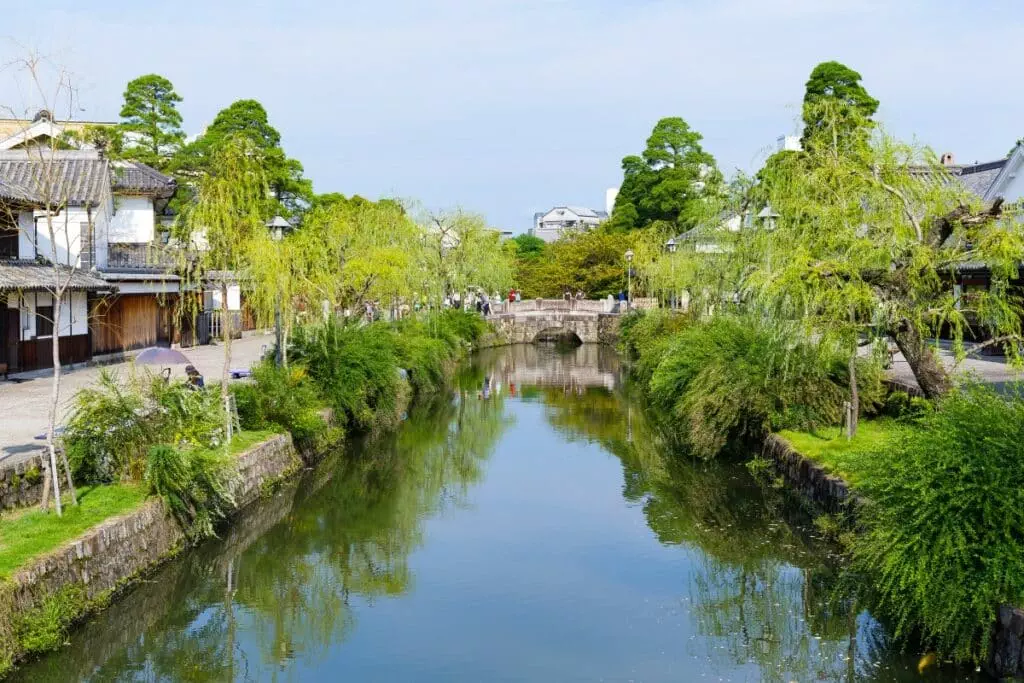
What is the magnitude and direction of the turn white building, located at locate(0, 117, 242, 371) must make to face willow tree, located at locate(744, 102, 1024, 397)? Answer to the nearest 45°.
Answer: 0° — it already faces it

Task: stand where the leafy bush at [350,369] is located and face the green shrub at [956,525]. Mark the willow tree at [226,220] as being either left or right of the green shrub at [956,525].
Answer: right

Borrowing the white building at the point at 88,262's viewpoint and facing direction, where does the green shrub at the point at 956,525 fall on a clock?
The green shrub is roughly at 1 o'clock from the white building.

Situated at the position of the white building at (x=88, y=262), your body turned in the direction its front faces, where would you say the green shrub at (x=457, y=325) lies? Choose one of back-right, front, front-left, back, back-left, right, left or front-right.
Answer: left

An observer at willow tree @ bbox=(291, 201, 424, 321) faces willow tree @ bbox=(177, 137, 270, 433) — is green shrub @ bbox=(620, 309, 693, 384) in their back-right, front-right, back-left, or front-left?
back-left

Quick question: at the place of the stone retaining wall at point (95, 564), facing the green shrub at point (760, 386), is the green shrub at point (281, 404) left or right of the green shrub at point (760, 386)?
left

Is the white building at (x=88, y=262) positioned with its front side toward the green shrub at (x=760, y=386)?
yes

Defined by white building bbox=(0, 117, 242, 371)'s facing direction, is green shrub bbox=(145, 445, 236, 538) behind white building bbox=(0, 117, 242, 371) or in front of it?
in front

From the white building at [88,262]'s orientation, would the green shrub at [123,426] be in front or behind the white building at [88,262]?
in front

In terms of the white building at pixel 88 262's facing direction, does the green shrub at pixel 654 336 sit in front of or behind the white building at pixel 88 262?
in front

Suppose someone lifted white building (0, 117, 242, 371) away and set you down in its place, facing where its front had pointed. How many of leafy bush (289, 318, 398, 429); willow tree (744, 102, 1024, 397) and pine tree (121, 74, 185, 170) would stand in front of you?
2

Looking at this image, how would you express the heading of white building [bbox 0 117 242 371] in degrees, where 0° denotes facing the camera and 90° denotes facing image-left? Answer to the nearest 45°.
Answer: approximately 315°
